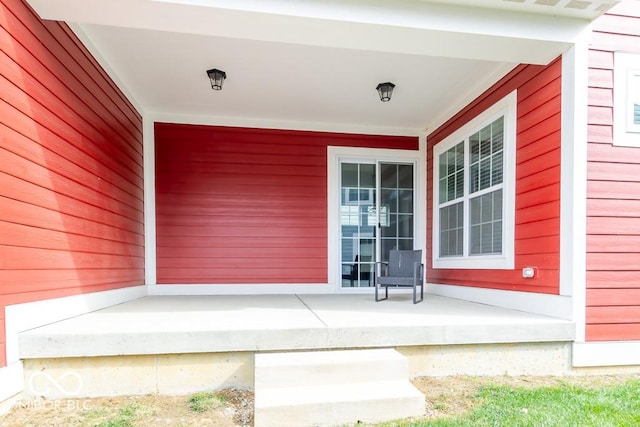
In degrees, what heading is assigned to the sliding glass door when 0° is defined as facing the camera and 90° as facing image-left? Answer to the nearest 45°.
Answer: approximately 0°

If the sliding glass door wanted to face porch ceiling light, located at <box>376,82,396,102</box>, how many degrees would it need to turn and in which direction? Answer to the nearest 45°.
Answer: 0° — it already faces it

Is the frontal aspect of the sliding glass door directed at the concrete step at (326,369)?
yes
